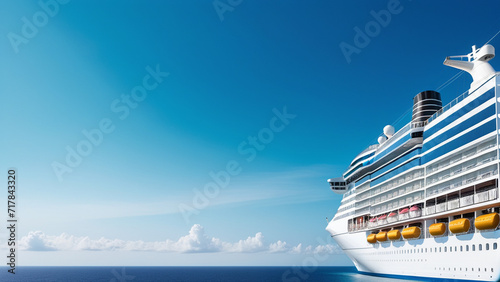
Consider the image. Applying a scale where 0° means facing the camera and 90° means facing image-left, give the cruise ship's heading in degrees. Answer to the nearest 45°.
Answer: approximately 135°
